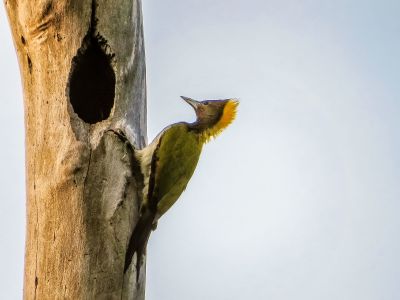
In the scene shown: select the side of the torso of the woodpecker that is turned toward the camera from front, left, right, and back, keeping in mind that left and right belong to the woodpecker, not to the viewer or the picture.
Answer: left
